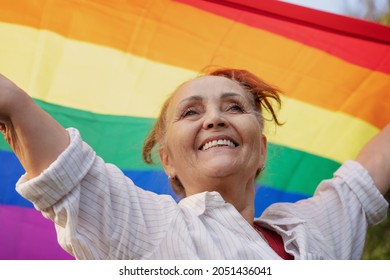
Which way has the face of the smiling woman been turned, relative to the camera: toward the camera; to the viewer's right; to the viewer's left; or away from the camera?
toward the camera
